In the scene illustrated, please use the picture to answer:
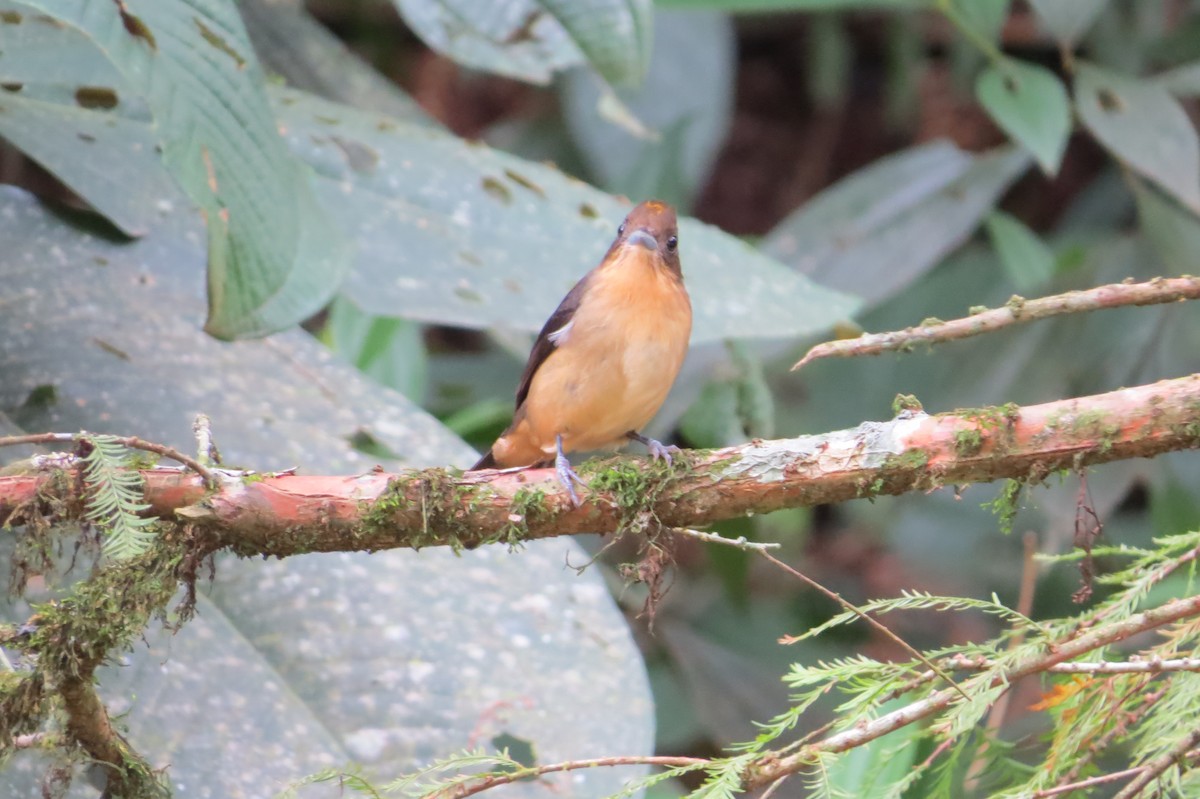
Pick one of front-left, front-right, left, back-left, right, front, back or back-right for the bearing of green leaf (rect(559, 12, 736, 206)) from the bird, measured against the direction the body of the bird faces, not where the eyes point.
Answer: back-left

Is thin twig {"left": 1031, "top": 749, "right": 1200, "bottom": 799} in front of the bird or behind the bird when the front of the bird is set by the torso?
in front

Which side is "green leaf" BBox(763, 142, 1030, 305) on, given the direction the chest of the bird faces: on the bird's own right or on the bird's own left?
on the bird's own left

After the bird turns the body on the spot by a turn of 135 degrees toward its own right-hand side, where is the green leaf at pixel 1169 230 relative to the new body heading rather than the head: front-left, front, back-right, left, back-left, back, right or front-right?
back-right

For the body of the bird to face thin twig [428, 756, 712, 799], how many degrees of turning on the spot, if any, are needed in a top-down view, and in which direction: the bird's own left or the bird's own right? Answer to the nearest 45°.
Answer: approximately 45° to the bird's own right

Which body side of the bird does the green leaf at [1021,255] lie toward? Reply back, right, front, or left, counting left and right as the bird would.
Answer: left

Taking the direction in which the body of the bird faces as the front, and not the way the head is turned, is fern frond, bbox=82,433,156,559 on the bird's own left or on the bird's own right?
on the bird's own right

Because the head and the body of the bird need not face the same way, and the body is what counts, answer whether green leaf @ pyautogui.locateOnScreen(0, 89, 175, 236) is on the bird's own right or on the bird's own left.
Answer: on the bird's own right

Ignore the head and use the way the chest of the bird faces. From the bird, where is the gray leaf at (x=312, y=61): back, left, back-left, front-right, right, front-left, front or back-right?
back

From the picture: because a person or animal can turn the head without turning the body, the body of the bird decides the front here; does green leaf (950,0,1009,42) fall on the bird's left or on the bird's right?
on the bird's left

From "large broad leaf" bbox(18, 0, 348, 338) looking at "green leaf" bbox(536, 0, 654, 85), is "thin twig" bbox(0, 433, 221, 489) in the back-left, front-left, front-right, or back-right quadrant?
back-right

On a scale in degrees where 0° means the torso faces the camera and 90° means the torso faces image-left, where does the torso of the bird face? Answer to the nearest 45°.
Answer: approximately 315°

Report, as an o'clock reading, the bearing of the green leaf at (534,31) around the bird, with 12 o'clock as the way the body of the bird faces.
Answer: The green leaf is roughly at 6 o'clock from the bird.
